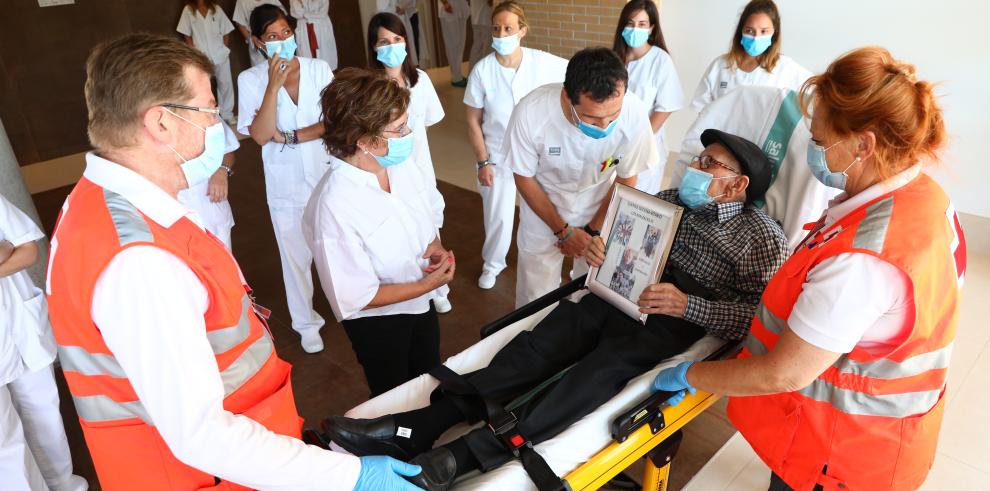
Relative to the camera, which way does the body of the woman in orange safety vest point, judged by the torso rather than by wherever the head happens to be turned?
to the viewer's left

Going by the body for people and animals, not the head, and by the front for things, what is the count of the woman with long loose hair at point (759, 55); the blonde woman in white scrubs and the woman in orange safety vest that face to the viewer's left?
1

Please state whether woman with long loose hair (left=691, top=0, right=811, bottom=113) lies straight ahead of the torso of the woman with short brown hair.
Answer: no

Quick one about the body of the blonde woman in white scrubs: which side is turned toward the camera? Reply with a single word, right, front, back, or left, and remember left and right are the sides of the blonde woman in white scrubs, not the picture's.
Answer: front

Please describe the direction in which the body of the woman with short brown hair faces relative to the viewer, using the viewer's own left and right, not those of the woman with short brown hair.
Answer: facing the viewer and to the right of the viewer

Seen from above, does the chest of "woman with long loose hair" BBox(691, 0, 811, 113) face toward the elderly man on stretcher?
yes

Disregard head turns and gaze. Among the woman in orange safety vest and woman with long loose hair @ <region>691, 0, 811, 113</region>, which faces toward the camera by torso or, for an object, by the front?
the woman with long loose hair

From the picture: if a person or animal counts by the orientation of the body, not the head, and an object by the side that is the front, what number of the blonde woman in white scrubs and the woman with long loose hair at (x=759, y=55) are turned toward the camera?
2

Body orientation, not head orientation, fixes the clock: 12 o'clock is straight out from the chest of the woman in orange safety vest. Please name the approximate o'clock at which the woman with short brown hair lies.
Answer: The woman with short brown hair is roughly at 12 o'clock from the woman in orange safety vest.

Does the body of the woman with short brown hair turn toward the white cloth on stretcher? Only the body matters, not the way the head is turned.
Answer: yes

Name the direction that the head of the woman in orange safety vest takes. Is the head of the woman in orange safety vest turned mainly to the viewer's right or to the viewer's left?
to the viewer's left

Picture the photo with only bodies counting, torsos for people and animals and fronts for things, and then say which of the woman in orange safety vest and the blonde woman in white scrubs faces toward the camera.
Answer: the blonde woman in white scrubs

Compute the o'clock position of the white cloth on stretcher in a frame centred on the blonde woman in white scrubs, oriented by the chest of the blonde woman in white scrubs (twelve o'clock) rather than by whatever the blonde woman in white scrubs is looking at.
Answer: The white cloth on stretcher is roughly at 12 o'clock from the blonde woman in white scrubs.

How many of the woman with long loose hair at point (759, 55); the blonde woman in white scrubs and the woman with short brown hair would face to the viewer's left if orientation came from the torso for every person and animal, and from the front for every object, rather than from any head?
0

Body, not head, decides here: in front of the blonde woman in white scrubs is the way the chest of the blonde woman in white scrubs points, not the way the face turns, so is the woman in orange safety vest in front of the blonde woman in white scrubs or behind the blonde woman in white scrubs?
in front

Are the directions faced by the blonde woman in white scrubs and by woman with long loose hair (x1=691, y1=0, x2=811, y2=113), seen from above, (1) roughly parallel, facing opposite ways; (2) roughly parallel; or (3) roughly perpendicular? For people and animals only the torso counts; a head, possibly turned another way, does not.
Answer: roughly parallel

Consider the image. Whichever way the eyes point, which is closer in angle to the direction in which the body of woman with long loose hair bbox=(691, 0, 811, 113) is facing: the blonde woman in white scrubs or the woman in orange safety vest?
the woman in orange safety vest

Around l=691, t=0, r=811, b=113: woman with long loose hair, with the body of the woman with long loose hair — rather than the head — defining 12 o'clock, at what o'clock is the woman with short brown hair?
The woman with short brown hair is roughly at 1 o'clock from the woman with long loose hair.

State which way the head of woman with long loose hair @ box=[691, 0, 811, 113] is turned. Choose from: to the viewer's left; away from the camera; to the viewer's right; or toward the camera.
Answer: toward the camera
